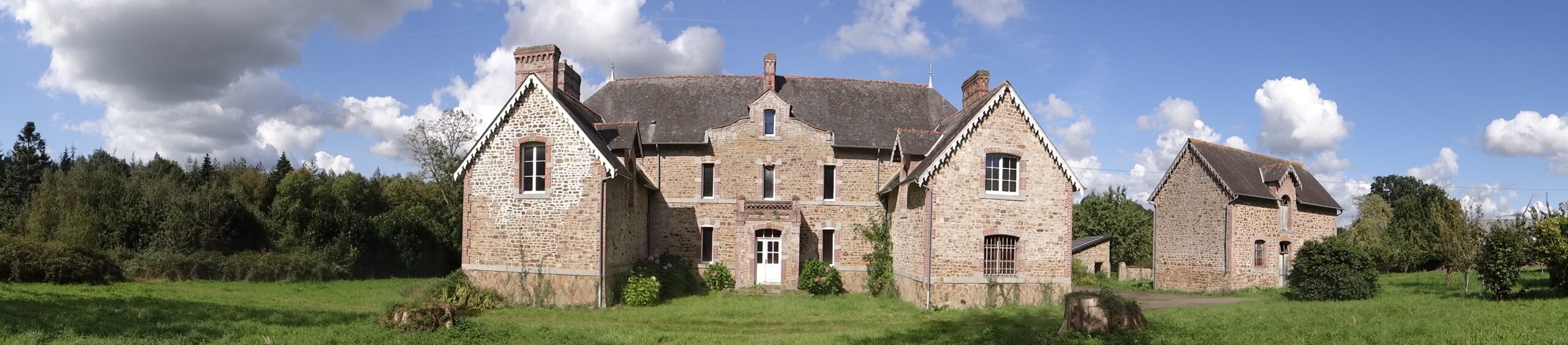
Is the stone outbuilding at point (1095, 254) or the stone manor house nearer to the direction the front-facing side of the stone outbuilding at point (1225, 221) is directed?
the stone manor house

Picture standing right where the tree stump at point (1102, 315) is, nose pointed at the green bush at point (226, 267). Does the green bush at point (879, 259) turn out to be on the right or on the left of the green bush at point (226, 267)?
right

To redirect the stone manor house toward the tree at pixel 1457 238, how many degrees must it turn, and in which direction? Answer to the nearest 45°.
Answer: approximately 90° to its left

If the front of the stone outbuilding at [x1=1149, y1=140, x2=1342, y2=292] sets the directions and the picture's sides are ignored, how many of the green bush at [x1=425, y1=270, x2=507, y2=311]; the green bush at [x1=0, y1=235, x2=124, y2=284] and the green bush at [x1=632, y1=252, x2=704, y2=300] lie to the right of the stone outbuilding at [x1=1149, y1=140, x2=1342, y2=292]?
3

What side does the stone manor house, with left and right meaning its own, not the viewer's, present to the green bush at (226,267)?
right

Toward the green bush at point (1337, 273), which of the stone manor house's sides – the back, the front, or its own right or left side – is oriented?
left

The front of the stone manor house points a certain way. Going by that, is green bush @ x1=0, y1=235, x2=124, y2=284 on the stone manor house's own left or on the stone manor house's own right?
on the stone manor house's own right

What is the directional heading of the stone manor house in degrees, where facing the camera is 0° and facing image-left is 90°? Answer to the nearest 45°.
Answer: approximately 0°

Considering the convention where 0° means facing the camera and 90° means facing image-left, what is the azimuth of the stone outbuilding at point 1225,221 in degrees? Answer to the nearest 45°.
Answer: approximately 315°

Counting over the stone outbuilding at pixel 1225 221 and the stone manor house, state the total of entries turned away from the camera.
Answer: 0

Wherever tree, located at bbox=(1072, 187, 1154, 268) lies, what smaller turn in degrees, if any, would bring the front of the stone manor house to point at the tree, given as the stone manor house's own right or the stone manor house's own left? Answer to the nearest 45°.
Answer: approximately 135° to the stone manor house's own left

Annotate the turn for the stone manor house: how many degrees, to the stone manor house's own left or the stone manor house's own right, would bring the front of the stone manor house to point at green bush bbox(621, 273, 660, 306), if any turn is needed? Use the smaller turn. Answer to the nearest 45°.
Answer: approximately 45° to the stone manor house's own right
